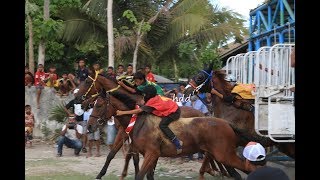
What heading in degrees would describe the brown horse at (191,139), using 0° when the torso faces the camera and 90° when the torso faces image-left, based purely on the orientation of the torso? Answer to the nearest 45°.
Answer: approximately 90°

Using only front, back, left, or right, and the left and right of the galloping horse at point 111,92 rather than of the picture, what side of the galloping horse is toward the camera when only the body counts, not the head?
left

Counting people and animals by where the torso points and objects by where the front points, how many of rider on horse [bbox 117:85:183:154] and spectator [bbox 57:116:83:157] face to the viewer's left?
1

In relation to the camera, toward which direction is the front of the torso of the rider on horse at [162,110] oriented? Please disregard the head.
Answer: to the viewer's left

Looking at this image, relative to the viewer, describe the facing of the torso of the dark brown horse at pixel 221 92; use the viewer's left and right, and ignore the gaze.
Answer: facing to the left of the viewer
